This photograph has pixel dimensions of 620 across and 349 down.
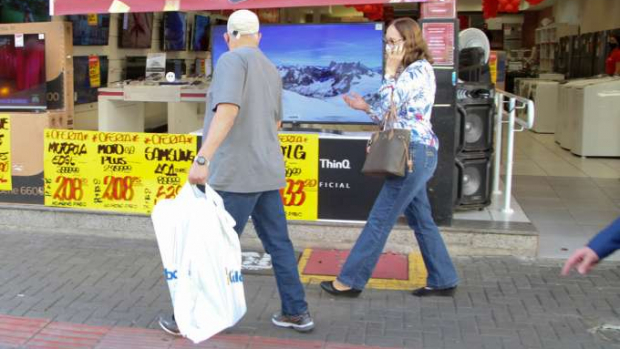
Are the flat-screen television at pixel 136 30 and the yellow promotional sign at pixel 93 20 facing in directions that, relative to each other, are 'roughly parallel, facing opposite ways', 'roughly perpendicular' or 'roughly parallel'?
roughly parallel

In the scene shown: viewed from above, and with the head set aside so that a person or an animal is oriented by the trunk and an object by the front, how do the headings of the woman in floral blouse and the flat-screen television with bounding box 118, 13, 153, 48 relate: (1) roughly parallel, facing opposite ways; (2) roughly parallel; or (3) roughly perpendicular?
roughly perpendicular

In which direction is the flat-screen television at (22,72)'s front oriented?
toward the camera

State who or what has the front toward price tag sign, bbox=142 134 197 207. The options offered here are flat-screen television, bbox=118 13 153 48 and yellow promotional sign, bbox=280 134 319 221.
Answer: the flat-screen television

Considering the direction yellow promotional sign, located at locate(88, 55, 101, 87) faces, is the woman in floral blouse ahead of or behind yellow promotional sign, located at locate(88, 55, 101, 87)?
ahead

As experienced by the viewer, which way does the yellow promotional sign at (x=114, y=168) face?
facing the viewer

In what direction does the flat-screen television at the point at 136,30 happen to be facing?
toward the camera

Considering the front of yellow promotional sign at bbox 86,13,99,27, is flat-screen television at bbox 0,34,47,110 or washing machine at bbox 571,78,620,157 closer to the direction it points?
the flat-screen television

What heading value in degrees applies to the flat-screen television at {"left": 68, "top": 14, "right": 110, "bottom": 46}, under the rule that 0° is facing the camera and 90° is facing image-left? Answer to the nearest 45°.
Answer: approximately 0°

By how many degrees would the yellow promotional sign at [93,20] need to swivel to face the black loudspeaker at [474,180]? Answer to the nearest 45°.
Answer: approximately 45° to its left

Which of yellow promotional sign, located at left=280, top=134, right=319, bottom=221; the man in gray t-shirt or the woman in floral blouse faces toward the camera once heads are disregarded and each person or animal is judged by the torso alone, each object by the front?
the yellow promotional sign
